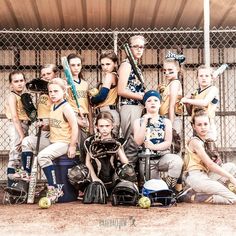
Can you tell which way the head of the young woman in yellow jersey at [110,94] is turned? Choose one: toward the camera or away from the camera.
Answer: toward the camera

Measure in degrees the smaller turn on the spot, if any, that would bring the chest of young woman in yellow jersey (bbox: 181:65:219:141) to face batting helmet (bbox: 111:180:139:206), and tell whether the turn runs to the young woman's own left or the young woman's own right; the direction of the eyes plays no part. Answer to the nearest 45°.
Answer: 0° — they already face it

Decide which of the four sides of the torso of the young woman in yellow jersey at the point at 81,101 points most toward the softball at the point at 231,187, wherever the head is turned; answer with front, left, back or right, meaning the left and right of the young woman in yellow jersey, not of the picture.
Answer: left

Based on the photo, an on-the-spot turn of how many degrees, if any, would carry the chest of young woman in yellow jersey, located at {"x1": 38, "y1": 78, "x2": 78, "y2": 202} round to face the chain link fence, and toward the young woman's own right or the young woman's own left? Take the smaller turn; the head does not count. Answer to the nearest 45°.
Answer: approximately 180°

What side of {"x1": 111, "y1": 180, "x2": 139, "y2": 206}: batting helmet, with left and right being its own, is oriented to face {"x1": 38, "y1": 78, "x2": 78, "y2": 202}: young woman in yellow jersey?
right

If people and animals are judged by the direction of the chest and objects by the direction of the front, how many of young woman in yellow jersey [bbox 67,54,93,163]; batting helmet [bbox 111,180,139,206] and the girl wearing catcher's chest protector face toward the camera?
3

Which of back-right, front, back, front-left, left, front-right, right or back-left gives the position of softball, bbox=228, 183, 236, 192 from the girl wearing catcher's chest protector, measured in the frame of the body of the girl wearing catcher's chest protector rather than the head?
left

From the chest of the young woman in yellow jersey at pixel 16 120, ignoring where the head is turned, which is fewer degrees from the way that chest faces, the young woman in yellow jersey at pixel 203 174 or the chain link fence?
the young woman in yellow jersey

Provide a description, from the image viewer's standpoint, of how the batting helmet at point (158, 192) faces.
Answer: facing the viewer and to the right of the viewer

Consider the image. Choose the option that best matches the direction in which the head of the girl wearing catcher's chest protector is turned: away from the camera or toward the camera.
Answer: toward the camera

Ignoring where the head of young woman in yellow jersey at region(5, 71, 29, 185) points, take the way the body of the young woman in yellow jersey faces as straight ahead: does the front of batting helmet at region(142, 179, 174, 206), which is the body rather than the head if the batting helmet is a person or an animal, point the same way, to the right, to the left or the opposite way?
the same way

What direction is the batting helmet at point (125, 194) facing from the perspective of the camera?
toward the camera

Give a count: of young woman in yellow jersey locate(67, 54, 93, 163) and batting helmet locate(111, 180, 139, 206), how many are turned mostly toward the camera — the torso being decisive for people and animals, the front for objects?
2

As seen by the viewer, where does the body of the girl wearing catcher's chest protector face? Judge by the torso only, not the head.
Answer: toward the camera

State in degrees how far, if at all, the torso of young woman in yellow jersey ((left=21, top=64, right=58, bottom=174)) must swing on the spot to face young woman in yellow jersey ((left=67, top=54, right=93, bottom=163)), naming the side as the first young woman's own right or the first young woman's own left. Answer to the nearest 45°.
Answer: approximately 135° to the first young woman's own left

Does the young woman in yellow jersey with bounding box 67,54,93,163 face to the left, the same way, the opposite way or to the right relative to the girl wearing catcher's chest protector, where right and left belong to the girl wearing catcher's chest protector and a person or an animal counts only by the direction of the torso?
the same way
